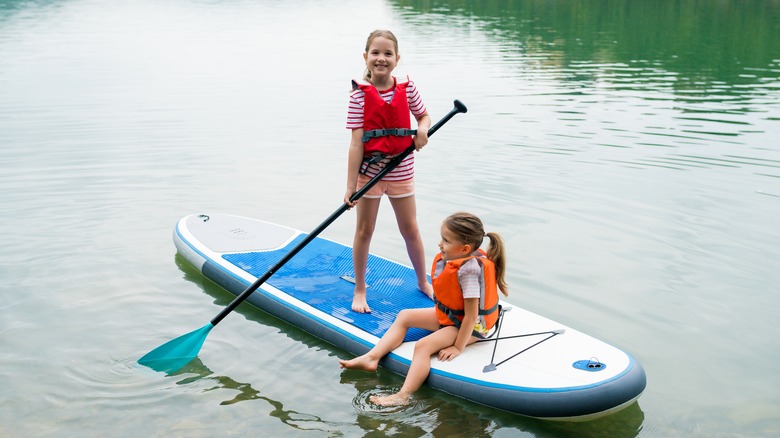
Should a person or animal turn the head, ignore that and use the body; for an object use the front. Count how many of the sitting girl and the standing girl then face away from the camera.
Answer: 0

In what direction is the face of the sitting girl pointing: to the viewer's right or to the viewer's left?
to the viewer's left

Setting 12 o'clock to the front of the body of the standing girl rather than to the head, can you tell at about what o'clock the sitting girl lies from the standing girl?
The sitting girl is roughly at 11 o'clock from the standing girl.

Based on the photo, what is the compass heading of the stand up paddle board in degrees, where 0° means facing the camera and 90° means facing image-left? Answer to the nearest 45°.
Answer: approximately 315°

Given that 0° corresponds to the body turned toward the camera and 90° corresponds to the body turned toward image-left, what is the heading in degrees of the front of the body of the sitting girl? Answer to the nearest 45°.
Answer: approximately 45°
